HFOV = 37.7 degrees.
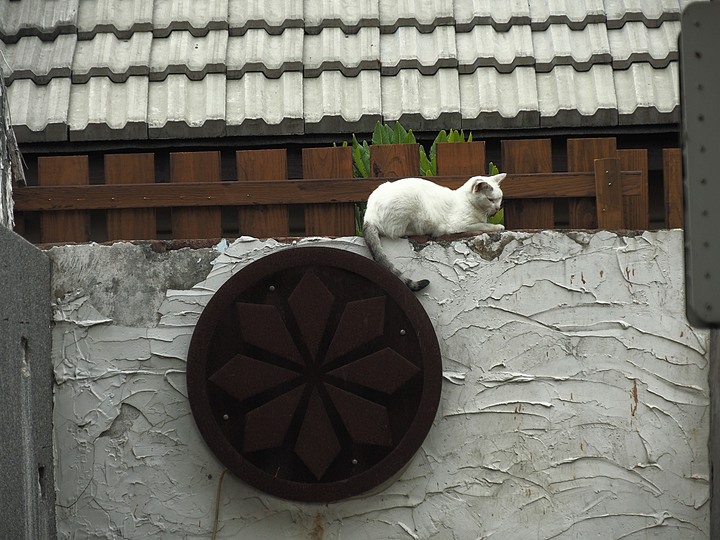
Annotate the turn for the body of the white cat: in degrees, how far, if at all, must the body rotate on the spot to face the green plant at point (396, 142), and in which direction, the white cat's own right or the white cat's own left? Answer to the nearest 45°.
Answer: approximately 90° to the white cat's own left

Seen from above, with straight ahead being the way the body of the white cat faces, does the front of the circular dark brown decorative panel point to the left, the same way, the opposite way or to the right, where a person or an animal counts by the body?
to the right

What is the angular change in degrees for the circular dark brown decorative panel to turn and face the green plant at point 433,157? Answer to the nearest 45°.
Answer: approximately 135° to its left

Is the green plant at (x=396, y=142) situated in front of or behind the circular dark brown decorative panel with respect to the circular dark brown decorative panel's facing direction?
behind

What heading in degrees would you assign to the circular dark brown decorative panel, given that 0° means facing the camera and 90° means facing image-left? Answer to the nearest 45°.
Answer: approximately 0°

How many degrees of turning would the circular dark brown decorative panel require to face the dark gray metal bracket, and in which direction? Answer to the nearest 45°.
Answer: approximately 45° to its left

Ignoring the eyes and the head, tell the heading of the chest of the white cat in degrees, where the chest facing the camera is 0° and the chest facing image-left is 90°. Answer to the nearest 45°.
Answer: approximately 270°

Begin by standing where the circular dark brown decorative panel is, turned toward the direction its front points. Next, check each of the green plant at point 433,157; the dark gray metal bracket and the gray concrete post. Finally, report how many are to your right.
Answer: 1

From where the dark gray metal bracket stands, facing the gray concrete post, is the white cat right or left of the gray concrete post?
right

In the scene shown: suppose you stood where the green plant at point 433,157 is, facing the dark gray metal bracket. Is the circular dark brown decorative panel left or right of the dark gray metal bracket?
right

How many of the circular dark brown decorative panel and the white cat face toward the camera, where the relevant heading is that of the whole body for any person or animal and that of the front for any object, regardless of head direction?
1

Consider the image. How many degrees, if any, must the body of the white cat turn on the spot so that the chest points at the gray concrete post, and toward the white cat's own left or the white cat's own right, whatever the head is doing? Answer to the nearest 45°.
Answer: approximately 135° to the white cat's own right
